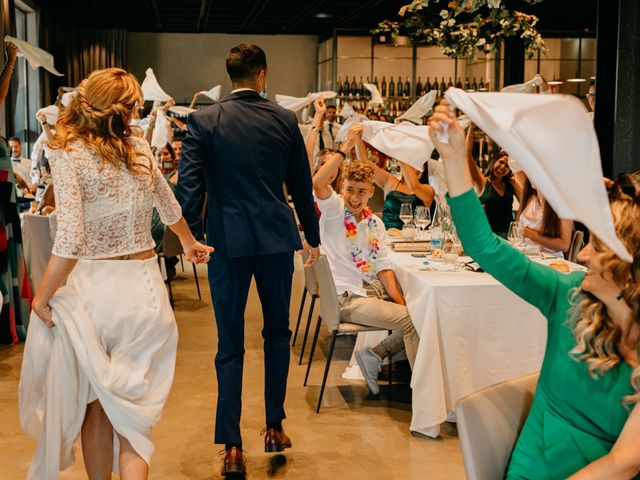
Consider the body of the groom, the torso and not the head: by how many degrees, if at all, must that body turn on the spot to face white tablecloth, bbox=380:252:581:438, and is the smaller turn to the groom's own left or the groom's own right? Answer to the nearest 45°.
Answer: approximately 90° to the groom's own right

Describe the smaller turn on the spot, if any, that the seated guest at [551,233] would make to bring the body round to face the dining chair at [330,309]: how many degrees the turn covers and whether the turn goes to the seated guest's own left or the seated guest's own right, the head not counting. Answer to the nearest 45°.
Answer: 0° — they already face it

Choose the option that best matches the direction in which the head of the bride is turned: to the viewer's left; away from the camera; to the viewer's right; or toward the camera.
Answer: away from the camera

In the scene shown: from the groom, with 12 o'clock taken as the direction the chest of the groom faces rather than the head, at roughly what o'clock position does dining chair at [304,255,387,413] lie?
The dining chair is roughly at 1 o'clock from the groom.

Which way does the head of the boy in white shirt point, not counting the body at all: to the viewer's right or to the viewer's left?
to the viewer's left

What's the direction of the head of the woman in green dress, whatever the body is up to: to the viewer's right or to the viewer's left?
to the viewer's left

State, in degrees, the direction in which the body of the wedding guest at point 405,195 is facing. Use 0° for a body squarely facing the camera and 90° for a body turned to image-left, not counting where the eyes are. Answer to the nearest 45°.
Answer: approximately 0°

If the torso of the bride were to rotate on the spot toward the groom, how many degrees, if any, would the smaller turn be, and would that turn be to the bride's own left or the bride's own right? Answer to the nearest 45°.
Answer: approximately 45° to the bride's own right

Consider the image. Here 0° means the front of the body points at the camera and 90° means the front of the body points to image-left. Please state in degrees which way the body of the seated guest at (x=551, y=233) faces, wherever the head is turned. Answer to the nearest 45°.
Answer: approximately 45°

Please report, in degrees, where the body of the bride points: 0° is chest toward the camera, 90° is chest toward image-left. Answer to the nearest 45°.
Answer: approximately 180°

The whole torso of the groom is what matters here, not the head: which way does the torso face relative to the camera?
away from the camera
